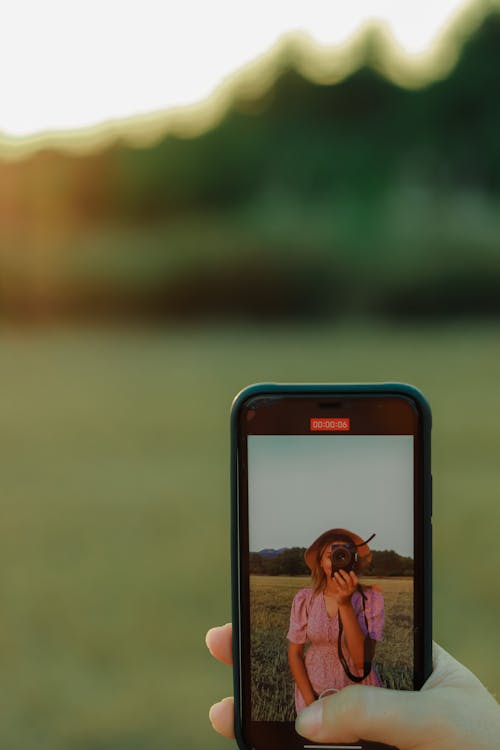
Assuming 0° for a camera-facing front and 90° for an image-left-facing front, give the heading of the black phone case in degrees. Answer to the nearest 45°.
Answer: approximately 0°
